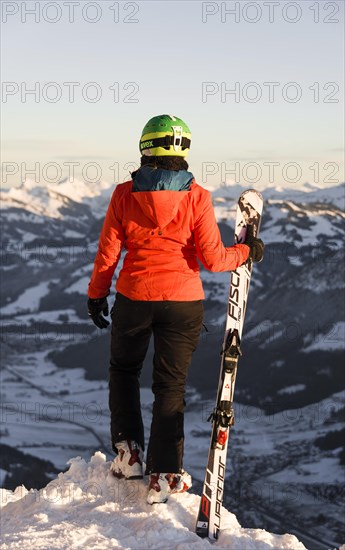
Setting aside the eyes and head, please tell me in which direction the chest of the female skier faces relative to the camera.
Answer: away from the camera
